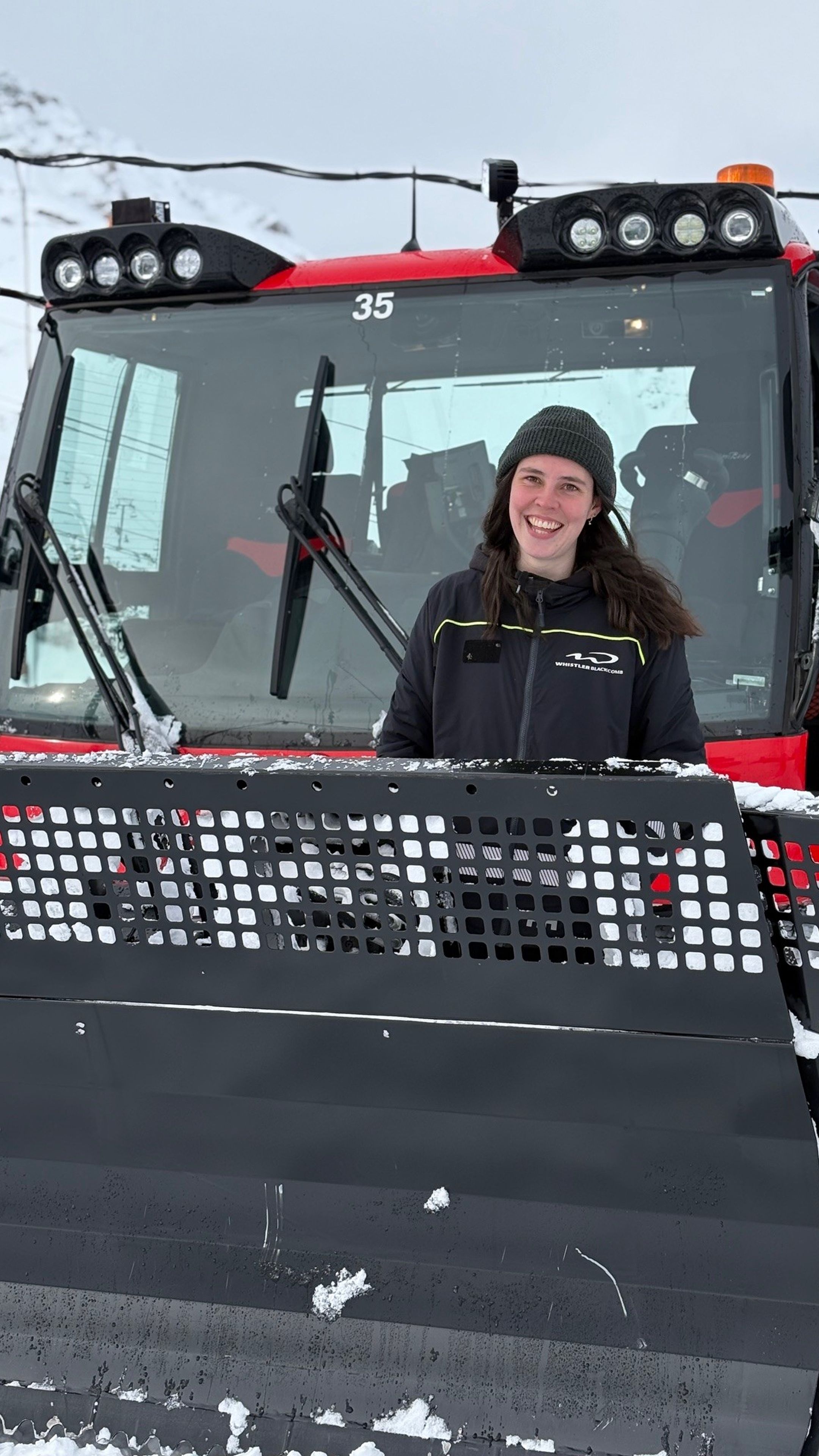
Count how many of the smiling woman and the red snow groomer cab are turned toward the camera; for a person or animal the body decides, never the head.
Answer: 2

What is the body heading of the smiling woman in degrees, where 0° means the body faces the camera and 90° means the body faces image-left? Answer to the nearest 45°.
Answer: approximately 0°

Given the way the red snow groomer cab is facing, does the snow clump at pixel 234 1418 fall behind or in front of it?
in front

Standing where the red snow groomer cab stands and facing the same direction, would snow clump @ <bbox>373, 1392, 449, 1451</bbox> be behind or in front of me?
in front
